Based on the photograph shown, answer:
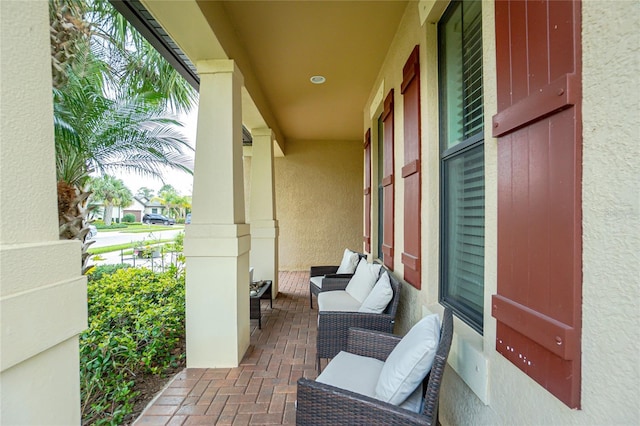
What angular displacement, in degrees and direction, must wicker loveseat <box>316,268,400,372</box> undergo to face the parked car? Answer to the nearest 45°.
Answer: approximately 45° to its right

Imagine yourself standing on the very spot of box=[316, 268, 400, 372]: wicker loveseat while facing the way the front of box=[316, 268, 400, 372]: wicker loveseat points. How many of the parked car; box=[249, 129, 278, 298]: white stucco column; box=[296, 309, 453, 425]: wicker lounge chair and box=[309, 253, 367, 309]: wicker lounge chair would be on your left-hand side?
1

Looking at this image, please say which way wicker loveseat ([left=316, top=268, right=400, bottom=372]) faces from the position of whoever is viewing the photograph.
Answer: facing to the left of the viewer

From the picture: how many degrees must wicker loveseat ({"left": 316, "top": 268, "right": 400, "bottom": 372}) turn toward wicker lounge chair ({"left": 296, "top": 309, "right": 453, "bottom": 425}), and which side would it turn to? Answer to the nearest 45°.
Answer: approximately 90° to its left

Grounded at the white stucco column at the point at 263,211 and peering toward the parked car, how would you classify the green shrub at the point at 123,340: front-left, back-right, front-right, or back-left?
back-left

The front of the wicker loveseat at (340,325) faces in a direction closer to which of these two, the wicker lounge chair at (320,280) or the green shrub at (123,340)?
the green shrub

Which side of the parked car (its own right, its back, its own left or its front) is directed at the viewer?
right

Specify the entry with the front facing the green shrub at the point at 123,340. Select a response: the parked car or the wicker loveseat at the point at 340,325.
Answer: the wicker loveseat

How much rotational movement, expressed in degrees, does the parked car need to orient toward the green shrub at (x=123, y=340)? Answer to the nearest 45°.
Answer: approximately 90° to its right

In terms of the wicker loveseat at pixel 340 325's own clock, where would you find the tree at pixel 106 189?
The tree is roughly at 1 o'clock from the wicker loveseat.

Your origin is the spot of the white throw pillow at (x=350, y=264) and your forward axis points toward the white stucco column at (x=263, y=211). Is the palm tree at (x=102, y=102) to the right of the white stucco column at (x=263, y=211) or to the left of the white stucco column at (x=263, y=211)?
left

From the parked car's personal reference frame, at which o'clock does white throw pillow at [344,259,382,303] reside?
The white throw pillow is roughly at 3 o'clock from the parked car.
